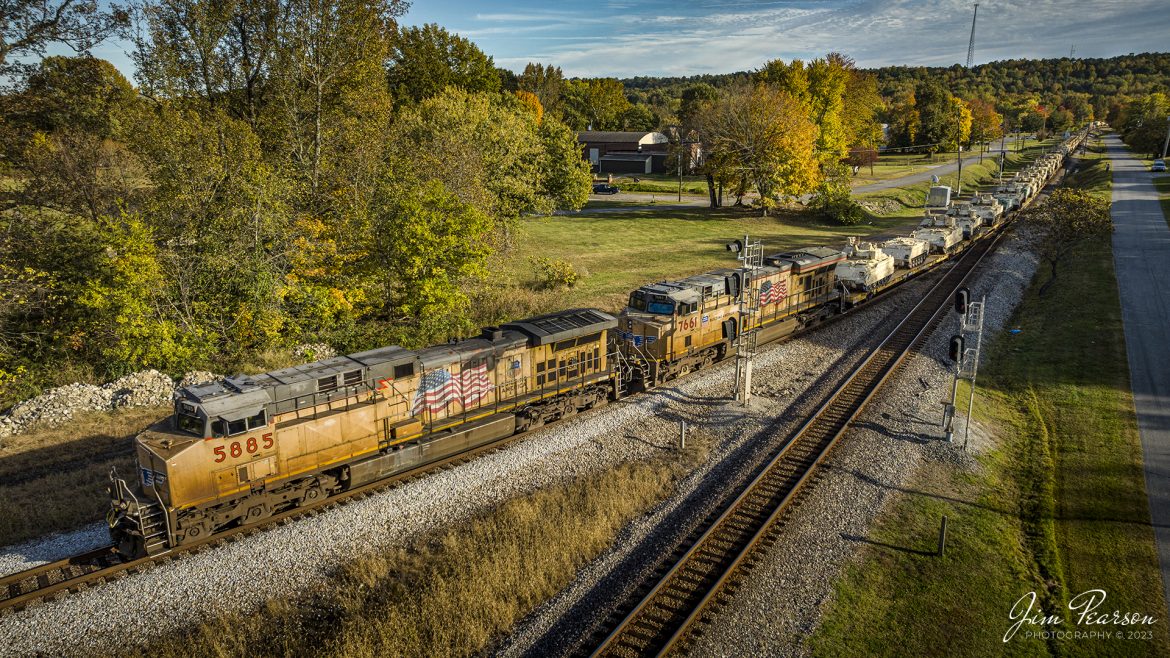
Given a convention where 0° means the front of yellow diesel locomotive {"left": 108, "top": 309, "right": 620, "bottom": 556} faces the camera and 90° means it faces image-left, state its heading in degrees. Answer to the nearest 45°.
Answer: approximately 45°

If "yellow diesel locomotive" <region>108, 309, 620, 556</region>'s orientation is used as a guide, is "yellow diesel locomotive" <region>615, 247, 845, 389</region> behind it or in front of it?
behind

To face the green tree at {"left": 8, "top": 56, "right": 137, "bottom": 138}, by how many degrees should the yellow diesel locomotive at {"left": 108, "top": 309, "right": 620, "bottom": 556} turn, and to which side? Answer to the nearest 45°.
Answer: approximately 90° to its right

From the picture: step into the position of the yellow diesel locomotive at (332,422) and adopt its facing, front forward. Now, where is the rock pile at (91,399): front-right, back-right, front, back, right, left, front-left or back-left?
right

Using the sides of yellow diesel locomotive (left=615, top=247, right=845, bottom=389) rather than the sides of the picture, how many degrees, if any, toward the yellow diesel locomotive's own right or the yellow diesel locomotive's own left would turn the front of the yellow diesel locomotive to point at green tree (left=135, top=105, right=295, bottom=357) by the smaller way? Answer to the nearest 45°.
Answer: approximately 45° to the yellow diesel locomotive's own right

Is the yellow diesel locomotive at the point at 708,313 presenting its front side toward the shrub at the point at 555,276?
no

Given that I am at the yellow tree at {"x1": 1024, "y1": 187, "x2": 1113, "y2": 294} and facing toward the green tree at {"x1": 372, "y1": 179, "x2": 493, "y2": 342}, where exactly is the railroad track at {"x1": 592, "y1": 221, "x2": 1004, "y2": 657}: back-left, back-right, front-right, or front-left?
front-left

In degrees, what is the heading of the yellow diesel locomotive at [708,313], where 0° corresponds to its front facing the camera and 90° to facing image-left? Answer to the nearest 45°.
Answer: approximately 45°

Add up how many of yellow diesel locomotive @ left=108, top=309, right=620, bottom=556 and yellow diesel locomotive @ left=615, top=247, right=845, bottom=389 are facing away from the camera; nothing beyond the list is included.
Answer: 0

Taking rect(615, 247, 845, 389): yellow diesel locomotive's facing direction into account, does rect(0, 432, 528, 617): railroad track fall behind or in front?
in front

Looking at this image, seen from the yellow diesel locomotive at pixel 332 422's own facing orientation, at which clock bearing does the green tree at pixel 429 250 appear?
The green tree is roughly at 5 o'clock from the yellow diesel locomotive.
